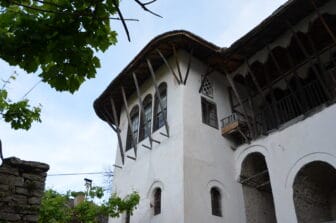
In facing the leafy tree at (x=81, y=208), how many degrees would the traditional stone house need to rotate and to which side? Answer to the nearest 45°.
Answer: approximately 45° to its right

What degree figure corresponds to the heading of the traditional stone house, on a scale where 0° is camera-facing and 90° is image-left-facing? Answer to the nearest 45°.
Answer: approximately 45°

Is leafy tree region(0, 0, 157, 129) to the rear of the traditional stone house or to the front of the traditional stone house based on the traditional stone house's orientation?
to the front

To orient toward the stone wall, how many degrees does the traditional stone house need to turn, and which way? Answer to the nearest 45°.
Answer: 0° — it already faces it
